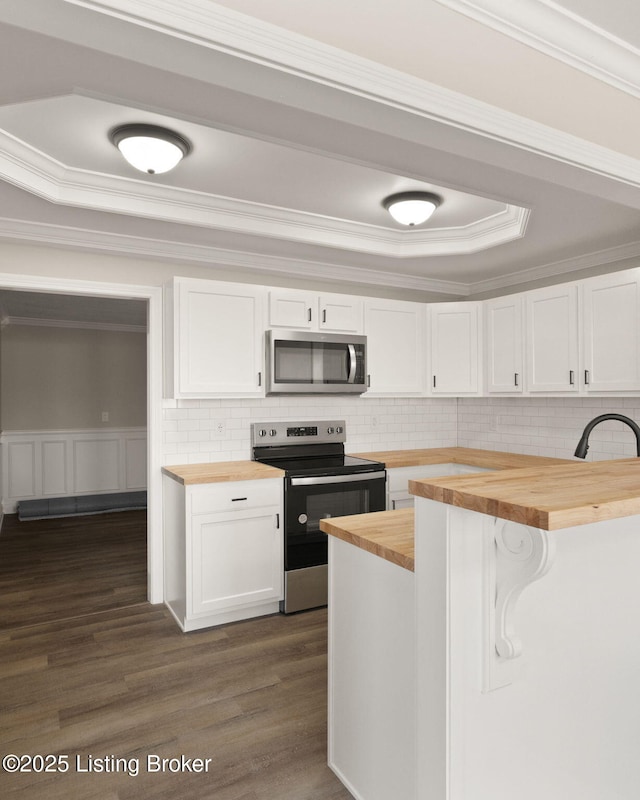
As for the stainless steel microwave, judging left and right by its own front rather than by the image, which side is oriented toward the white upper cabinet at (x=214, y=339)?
right

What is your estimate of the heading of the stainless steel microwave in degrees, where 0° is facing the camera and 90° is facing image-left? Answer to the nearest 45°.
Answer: approximately 315°

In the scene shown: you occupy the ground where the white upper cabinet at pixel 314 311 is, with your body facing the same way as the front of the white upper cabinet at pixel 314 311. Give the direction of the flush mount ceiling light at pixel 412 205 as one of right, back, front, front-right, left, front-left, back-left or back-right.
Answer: front

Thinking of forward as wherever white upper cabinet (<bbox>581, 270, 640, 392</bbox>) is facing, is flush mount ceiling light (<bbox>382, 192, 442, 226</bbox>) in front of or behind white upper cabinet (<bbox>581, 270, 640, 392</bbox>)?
in front

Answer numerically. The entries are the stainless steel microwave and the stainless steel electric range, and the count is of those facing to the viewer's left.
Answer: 0

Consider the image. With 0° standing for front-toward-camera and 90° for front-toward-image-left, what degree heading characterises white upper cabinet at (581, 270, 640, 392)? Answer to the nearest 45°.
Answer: approximately 45°

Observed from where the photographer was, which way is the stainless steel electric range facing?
facing the viewer and to the right of the viewer
